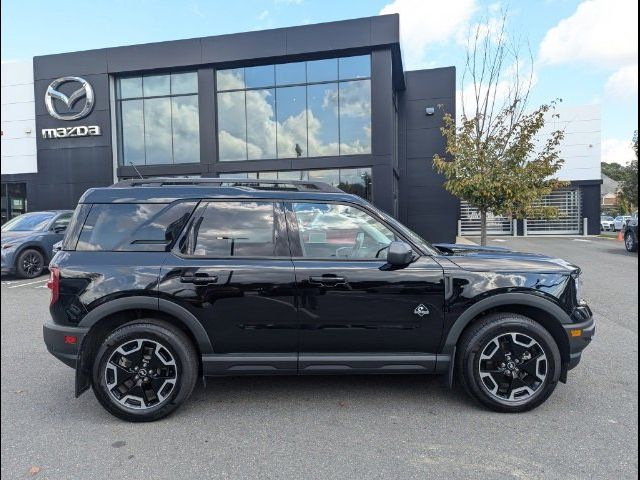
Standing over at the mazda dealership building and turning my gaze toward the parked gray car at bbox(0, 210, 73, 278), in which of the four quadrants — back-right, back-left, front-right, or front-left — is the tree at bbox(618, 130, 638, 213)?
back-left

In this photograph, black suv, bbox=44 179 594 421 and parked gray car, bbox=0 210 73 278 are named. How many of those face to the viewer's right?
1

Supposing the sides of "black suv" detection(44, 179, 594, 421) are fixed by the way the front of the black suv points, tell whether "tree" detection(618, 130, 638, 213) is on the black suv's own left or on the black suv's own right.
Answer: on the black suv's own left

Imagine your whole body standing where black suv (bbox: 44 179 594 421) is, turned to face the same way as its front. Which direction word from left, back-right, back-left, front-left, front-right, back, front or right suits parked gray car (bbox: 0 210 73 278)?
back-left

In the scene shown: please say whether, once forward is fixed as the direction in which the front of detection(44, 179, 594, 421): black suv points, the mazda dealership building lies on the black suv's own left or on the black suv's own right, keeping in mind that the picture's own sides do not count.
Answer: on the black suv's own left

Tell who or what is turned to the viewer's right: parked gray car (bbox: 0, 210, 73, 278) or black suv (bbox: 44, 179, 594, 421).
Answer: the black suv

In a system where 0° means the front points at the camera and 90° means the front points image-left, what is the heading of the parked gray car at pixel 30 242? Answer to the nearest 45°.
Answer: approximately 45°

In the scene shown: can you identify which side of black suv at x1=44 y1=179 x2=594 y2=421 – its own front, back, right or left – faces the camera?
right
